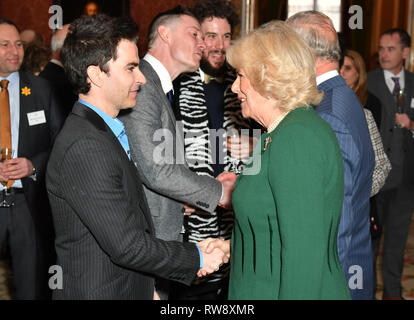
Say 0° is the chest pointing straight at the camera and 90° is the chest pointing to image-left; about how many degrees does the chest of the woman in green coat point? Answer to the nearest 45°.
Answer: approximately 90°

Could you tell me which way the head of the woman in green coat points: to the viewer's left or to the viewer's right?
to the viewer's left

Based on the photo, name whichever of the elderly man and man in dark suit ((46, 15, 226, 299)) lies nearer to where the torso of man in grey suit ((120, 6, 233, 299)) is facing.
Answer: the elderly man

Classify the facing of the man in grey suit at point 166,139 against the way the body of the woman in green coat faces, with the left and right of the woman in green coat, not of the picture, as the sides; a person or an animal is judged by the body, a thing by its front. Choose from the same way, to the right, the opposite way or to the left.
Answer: the opposite way

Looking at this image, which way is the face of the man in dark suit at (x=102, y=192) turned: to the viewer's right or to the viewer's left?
to the viewer's right

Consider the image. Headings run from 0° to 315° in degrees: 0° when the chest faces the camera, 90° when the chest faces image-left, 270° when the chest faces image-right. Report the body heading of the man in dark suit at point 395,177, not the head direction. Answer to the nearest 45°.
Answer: approximately 0°

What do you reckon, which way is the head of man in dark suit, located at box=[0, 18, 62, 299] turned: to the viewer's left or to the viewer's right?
to the viewer's right

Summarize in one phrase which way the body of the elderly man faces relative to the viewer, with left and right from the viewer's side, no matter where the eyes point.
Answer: facing away from the viewer and to the left of the viewer

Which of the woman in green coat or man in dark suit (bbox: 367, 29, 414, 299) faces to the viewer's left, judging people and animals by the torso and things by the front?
the woman in green coat

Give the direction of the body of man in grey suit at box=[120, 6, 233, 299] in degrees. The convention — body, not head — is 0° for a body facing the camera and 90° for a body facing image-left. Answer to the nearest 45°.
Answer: approximately 270°

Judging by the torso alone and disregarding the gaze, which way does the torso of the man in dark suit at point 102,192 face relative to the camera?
to the viewer's right

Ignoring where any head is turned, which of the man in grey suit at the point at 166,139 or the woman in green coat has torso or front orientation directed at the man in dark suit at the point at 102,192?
the woman in green coat
